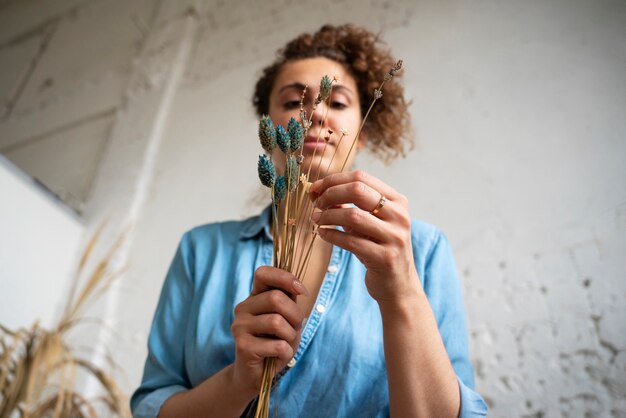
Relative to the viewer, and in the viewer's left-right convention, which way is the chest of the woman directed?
facing the viewer

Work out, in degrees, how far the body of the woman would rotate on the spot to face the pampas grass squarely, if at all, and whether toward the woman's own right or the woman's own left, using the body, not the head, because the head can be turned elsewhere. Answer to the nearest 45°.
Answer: approximately 135° to the woman's own right
